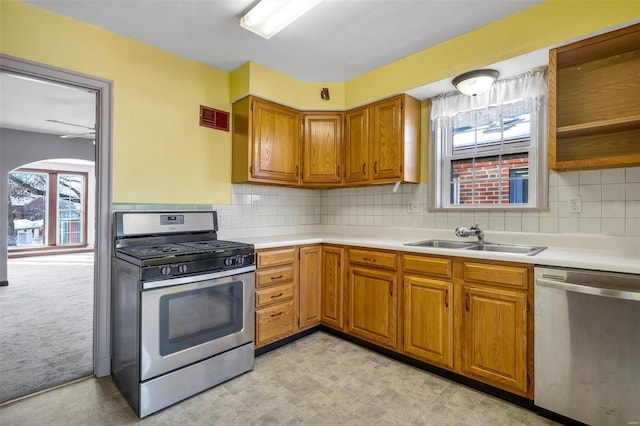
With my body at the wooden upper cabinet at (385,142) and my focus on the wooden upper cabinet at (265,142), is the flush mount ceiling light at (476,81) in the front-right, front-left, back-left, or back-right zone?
back-left

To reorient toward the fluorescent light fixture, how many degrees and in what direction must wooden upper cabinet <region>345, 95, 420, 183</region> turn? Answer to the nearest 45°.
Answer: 0° — it already faces it

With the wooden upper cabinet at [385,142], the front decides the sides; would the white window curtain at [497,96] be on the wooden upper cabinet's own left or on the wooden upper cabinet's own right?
on the wooden upper cabinet's own left

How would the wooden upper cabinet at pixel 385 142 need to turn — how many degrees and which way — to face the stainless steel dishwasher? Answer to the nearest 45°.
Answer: approximately 90° to its left

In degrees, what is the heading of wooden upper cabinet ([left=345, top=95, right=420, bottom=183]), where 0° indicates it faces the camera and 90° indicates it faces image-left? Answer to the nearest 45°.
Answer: approximately 45°
